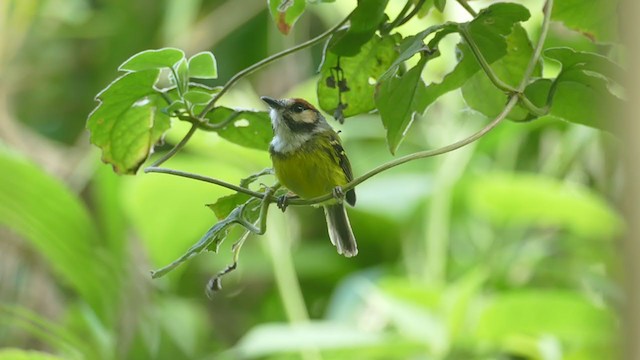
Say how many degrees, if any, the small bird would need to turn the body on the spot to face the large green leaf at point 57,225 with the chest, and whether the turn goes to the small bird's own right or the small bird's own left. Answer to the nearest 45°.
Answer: approximately 90° to the small bird's own right

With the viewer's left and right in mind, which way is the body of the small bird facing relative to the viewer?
facing the viewer and to the left of the viewer
